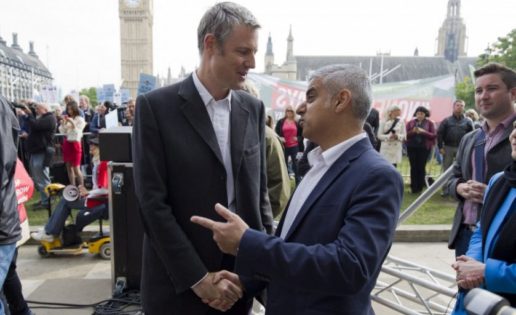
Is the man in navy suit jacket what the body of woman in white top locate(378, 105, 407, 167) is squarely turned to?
yes

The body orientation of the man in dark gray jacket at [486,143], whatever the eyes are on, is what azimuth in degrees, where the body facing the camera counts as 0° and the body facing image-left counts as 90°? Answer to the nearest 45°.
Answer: approximately 45°

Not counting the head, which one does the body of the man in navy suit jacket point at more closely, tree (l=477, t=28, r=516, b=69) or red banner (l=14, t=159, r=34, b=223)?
the red banner

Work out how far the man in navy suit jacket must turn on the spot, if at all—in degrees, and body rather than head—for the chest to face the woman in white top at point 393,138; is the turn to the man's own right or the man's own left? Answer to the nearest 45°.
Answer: approximately 90° to the man's own right

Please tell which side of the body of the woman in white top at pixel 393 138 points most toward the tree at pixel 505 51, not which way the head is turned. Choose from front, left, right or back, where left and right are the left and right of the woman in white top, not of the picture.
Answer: back

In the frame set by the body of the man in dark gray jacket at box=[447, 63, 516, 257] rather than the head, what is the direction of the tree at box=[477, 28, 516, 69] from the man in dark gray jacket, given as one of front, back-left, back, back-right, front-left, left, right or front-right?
back-right

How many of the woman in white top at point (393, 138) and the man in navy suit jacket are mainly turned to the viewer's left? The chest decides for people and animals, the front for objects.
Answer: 1

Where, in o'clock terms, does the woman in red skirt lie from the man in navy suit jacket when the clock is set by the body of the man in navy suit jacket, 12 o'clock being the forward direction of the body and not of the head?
The woman in red skirt is roughly at 2 o'clock from the man in navy suit jacket.

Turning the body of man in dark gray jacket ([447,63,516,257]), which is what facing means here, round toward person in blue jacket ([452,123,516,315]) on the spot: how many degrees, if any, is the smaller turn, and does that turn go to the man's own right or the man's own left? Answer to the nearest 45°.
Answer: approximately 45° to the man's own left

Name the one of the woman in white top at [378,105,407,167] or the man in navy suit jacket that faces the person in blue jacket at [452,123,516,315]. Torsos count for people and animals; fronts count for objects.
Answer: the woman in white top

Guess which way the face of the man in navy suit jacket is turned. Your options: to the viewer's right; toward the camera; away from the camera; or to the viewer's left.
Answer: to the viewer's left

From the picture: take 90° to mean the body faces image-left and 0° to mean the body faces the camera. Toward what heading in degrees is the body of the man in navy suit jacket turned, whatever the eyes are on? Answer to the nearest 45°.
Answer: approximately 90°

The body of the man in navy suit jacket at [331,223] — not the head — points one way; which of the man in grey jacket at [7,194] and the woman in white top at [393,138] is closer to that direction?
the man in grey jacket
